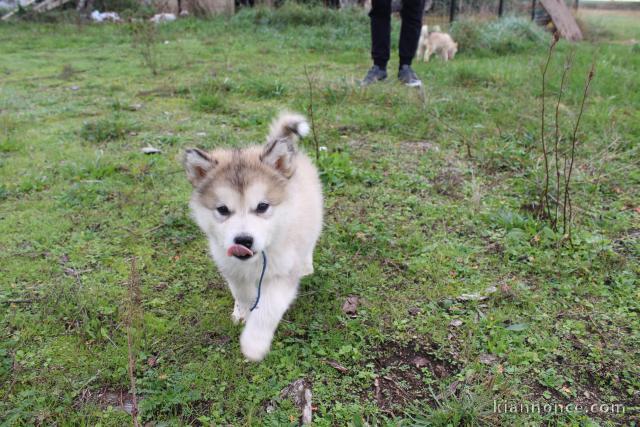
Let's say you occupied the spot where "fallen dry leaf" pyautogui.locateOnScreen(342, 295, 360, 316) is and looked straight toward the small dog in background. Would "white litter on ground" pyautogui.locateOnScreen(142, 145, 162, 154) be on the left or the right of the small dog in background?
left

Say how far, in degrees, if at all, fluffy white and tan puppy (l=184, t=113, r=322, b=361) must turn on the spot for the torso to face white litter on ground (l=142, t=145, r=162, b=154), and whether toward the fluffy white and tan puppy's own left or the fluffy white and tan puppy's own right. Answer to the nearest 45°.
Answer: approximately 180°

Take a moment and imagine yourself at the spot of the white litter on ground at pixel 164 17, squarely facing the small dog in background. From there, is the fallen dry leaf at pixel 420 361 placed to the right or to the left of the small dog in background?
right

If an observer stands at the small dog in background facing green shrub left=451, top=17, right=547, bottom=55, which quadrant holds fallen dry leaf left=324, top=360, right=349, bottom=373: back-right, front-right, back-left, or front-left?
back-right

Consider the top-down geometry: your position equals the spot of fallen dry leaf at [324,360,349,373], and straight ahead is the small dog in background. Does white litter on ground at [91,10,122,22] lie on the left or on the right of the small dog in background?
left

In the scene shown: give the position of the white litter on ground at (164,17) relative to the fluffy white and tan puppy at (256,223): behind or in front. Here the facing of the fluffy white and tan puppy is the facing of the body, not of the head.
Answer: behind

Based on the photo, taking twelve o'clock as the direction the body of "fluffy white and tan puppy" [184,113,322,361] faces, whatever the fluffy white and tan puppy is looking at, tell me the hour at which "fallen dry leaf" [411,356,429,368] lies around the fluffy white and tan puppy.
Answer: The fallen dry leaf is roughly at 10 o'clock from the fluffy white and tan puppy.

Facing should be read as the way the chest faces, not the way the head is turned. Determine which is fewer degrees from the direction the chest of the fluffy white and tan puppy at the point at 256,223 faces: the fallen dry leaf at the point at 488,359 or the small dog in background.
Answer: the fallen dry leaf

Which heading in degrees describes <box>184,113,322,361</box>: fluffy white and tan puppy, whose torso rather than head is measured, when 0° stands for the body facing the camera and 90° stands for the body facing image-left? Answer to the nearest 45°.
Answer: approximately 0°

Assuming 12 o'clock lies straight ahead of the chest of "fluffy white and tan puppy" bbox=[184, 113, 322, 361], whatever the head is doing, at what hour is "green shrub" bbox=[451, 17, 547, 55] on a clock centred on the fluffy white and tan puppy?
The green shrub is roughly at 7 o'clock from the fluffy white and tan puppy.

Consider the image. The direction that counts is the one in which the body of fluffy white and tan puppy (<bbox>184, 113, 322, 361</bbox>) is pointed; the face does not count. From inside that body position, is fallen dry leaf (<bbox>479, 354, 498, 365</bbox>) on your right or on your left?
on your left
